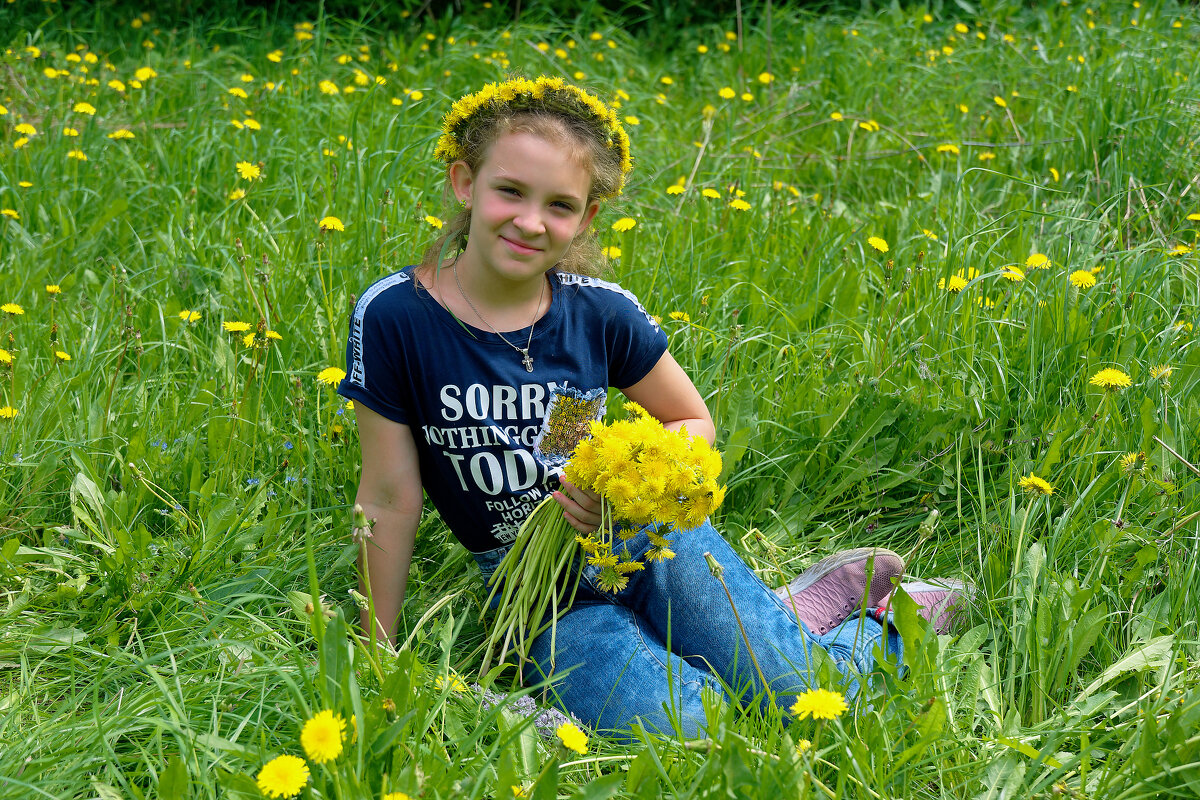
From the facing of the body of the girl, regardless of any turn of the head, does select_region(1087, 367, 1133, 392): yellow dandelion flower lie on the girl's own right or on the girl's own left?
on the girl's own left

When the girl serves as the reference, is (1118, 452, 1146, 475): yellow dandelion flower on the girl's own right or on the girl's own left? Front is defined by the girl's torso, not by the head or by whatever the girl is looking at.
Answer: on the girl's own left

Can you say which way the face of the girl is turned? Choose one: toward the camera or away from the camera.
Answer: toward the camera

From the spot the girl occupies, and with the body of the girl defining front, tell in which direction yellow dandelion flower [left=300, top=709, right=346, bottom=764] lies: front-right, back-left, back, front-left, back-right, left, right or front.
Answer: front

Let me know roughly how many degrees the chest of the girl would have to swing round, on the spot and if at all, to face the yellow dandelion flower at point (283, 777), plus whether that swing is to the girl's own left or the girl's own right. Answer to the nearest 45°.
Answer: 0° — they already face it

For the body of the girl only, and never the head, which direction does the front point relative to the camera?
toward the camera
